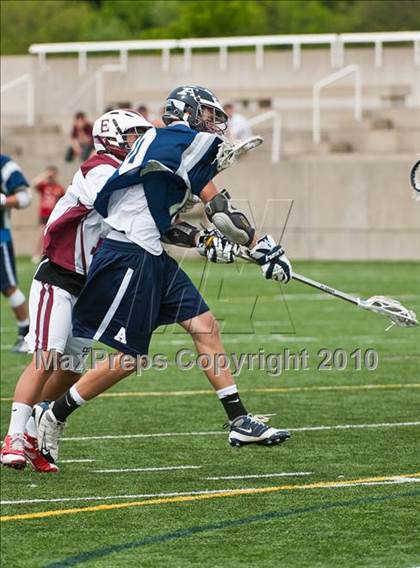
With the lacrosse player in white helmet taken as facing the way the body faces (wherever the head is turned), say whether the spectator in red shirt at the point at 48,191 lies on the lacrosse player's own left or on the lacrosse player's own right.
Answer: on the lacrosse player's own left

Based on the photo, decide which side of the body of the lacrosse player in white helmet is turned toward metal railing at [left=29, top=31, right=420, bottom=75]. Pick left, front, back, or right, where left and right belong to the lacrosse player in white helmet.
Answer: left

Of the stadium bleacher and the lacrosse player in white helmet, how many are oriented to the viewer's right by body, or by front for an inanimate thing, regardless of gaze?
1

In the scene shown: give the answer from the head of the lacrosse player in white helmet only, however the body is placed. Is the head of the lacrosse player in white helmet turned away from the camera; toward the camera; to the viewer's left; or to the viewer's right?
to the viewer's right

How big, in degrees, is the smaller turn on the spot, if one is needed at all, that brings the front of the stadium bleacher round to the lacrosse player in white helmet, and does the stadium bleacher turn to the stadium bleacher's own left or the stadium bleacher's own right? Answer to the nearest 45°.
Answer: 0° — it already faces them

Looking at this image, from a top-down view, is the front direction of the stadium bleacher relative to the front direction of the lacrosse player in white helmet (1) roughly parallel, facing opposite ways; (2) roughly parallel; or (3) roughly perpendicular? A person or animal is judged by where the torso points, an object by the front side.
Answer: roughly perpendicular

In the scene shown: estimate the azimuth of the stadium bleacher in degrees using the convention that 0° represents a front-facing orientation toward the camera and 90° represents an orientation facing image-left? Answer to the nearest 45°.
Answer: approximately 0°

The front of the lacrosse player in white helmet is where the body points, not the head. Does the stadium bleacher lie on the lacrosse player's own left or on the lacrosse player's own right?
on the lacrosse player's own left

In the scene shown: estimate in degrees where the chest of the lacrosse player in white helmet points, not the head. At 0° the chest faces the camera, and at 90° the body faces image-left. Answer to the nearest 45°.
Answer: approximately 270°
